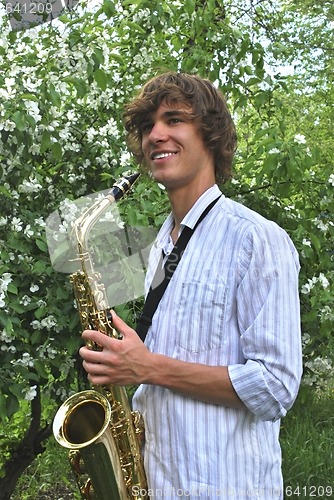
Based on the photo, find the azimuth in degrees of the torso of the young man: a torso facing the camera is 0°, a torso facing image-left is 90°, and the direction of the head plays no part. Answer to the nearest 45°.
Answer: approximately 45°
